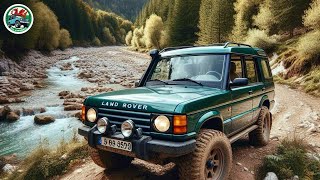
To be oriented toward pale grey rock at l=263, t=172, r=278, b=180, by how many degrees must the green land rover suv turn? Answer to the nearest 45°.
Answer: approximately 135° to its left

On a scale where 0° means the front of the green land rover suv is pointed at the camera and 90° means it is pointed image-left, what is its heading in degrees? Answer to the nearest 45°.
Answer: approximately 45°

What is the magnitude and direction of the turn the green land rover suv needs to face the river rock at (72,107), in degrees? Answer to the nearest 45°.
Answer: approximately 90° to its right

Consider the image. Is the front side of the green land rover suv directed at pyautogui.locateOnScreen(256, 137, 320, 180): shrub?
no

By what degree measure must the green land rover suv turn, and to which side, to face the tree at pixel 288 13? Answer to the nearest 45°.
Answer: approximately 180°

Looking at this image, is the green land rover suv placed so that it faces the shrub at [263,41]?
no

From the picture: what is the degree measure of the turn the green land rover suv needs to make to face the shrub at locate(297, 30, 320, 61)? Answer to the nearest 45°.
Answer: approximately 180°

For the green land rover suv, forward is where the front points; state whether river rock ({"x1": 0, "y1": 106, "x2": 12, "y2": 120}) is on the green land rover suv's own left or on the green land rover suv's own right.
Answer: on the green land rover suv's own right

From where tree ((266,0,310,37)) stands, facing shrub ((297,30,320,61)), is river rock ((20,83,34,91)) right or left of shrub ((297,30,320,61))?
right

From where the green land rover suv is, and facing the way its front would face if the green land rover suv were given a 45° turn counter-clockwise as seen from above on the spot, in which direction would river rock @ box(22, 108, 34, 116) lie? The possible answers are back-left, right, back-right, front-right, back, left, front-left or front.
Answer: back-right

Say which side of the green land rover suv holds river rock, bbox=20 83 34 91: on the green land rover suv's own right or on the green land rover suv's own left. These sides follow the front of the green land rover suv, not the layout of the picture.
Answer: on the green land rover suv's own right
